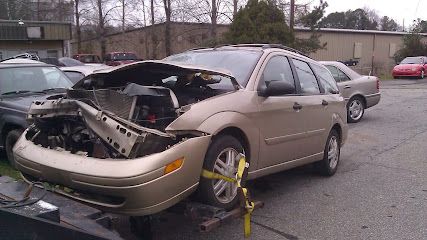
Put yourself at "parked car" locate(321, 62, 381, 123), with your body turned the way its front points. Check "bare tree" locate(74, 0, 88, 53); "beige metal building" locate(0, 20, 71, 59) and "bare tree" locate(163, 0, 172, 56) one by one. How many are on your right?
3

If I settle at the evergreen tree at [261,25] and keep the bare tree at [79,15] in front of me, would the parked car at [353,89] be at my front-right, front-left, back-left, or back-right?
back-left

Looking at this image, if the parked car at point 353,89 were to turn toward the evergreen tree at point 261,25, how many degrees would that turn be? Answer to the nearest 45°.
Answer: approximately 90° to its right

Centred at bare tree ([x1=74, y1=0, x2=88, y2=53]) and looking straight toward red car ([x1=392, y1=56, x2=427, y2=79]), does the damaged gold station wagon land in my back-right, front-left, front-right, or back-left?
front-right

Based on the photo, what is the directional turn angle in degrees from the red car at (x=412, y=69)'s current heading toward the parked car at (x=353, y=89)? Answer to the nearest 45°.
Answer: approximately 45° to its left

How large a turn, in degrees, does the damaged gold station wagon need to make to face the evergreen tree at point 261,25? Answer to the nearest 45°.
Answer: approximately 135° to its right

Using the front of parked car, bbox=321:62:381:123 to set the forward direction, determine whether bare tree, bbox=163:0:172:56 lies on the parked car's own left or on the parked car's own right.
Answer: on the parked car's own right

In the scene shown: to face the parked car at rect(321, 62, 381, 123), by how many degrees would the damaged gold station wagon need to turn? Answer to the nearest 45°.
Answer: approximately 180°

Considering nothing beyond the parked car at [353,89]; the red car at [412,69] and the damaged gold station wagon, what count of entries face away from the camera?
0

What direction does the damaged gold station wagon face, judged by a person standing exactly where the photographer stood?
facing the viewer and to the left of the viewer
